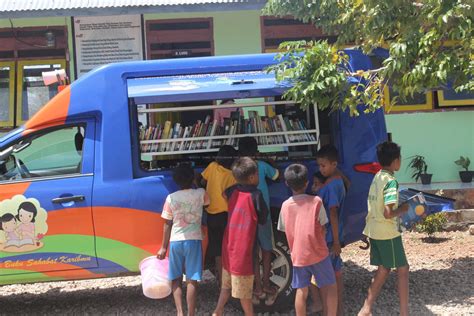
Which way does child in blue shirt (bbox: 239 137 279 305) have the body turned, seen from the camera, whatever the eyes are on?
away from the camera

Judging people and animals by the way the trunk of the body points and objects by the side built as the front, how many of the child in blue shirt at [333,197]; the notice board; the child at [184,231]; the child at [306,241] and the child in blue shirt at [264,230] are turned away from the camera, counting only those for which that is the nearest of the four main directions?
3

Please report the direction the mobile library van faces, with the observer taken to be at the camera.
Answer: facing to the left of the viewer

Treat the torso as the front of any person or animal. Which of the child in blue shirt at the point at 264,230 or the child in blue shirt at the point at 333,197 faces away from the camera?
the child in blue shirt at the point at 264,230

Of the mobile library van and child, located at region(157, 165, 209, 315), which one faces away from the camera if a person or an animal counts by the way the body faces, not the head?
the child

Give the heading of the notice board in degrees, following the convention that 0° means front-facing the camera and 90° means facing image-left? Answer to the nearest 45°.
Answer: approximately 0°

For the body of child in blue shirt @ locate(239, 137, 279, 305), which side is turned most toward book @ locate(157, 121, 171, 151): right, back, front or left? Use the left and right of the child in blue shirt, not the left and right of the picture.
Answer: left

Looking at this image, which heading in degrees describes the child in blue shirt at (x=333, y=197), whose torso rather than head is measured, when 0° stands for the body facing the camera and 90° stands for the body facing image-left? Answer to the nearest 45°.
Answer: approximately 90°

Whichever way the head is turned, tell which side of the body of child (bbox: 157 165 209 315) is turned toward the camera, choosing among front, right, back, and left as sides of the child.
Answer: back

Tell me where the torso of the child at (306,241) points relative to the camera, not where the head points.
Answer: away from the camera

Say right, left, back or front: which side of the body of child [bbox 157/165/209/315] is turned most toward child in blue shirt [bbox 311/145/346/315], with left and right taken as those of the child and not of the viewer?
right

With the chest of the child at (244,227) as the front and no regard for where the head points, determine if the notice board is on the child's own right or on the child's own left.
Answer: on the child's own left

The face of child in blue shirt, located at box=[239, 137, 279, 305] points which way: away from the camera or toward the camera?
away from the camera

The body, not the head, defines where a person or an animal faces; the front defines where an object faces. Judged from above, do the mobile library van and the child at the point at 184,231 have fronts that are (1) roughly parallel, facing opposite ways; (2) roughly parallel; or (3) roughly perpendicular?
roughly perpendicular
